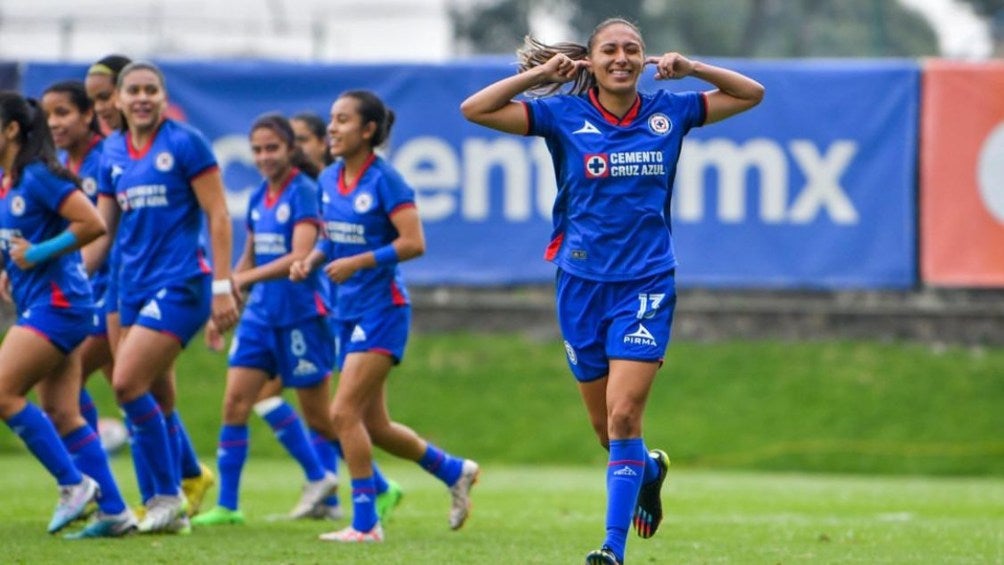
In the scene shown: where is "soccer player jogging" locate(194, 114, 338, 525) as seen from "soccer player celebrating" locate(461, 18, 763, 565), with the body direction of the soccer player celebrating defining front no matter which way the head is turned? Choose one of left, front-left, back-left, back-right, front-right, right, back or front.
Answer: back-right

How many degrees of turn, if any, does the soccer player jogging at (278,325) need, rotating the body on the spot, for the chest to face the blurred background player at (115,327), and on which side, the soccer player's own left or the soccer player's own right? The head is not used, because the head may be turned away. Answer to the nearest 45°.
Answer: approximately 45° to the soccer player's own right

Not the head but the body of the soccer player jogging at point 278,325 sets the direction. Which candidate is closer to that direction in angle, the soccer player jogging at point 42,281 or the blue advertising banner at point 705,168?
the soccer player jogging

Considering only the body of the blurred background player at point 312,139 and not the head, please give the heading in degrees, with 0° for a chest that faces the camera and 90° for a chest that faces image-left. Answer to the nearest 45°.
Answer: approximately 45°

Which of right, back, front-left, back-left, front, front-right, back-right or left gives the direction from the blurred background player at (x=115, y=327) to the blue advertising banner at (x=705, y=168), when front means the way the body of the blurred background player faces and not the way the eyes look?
back

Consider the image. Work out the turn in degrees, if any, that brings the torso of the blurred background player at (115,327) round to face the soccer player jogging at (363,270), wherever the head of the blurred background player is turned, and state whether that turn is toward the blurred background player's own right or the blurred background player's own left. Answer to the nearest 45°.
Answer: approximately 90° to the blurred background player's own left

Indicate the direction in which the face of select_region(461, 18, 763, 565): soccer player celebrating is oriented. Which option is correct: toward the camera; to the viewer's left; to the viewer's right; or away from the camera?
toward the camera

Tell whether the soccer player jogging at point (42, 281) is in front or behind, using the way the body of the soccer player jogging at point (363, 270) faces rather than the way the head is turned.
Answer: in front

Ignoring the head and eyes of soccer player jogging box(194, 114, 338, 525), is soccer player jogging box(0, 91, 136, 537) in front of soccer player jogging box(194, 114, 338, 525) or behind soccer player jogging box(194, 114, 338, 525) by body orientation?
in front

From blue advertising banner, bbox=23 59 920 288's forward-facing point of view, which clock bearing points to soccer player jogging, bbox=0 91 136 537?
The soccer player jogging is roughly at 1 o'clock from the blue advertising banner.

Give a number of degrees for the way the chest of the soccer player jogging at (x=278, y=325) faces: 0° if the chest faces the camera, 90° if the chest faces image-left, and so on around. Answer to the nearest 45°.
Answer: approximately 45°

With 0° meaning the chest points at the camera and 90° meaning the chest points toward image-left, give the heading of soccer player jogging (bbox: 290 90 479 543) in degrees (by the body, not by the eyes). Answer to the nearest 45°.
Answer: approximately 45°

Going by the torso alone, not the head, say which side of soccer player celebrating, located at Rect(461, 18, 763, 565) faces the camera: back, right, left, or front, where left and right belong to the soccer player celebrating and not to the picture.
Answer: front

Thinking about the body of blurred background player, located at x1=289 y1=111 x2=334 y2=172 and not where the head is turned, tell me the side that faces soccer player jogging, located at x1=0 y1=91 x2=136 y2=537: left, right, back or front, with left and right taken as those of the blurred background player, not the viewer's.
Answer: front

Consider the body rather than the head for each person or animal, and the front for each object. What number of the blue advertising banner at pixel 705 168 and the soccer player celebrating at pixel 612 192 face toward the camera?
2

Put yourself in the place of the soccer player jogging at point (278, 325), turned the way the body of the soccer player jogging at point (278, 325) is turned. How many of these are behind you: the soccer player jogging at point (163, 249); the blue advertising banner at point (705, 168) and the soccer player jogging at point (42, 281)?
1
